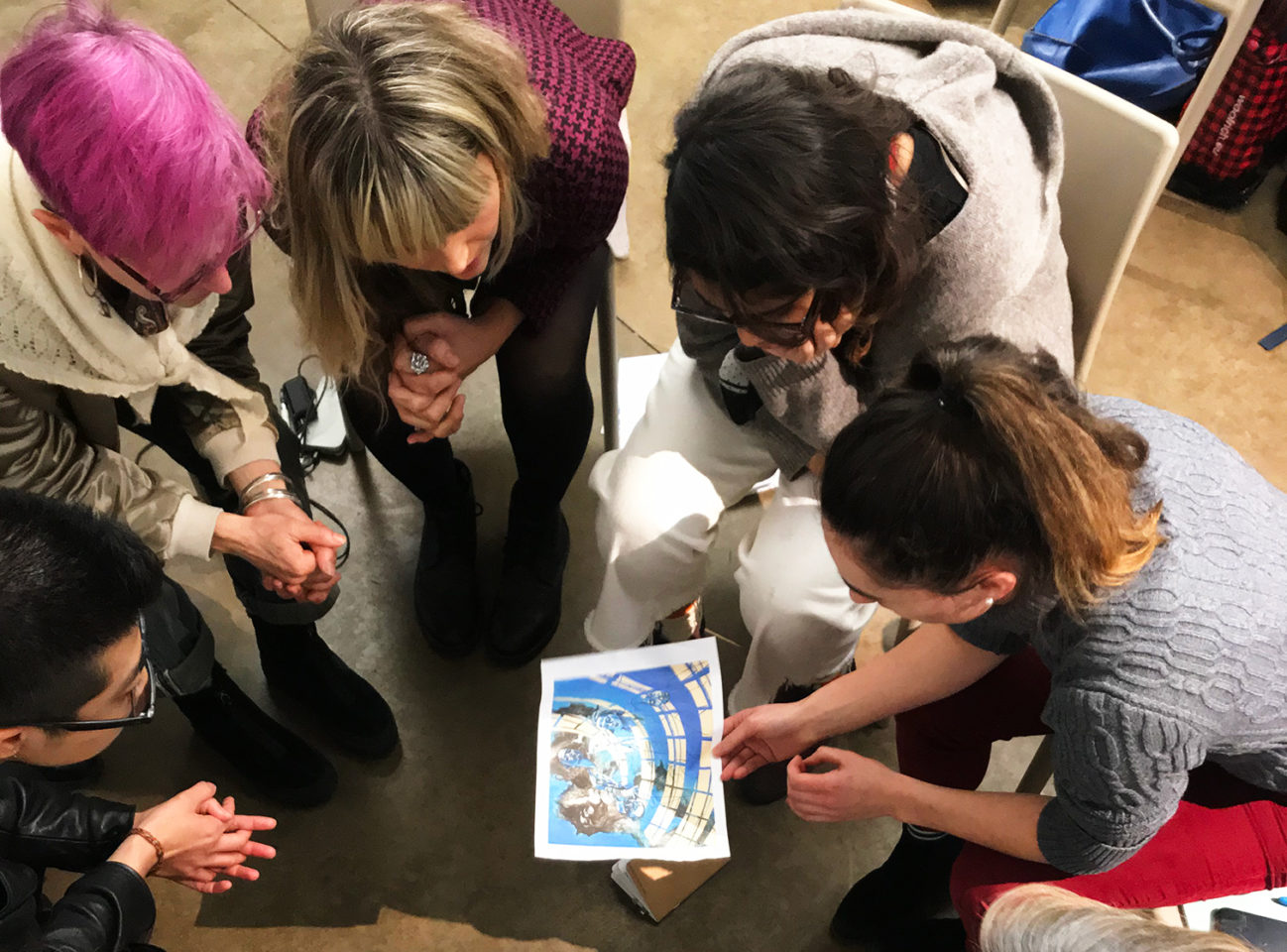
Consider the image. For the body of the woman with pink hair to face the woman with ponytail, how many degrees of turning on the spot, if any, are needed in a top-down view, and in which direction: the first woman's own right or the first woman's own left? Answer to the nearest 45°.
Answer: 0° — they already face them

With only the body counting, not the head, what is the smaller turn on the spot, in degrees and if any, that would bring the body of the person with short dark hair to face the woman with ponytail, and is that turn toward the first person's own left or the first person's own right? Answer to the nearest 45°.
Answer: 0° — they already face them

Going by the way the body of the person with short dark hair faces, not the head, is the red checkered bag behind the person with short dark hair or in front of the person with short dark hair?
in front

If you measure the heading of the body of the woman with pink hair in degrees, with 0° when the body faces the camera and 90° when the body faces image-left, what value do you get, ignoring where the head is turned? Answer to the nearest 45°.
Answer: approximately 315°

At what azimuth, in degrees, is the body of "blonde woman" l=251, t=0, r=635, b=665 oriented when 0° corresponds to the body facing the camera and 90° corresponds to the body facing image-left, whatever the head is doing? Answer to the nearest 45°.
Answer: approximately 0°

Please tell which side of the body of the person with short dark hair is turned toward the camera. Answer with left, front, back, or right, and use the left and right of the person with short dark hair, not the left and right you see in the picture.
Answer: right

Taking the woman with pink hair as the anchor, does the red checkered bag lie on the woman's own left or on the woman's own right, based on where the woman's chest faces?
on the woman's own left

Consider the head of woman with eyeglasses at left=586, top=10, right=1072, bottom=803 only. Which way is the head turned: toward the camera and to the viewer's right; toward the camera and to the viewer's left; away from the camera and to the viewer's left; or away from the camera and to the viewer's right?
toward the camera and to the viewer's left

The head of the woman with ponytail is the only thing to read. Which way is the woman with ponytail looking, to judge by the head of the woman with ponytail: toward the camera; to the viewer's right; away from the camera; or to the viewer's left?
to the viewer's left
